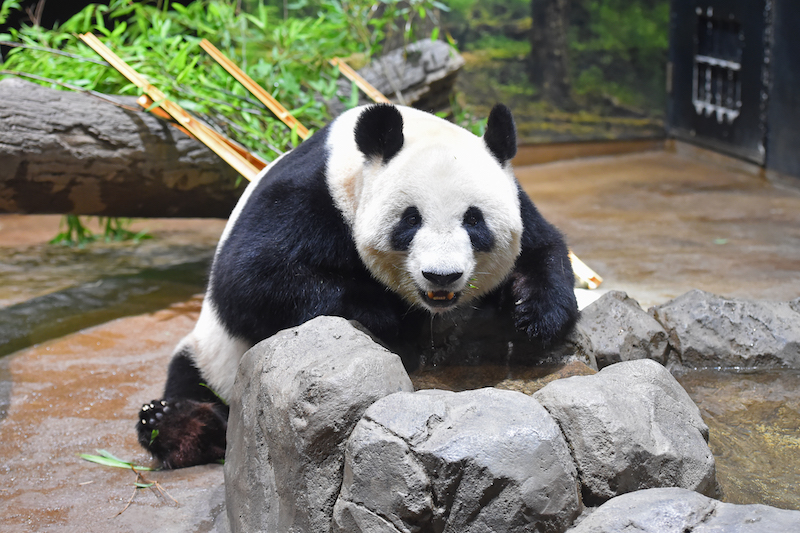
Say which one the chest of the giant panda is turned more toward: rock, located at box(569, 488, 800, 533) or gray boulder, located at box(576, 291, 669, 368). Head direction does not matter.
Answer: the rock

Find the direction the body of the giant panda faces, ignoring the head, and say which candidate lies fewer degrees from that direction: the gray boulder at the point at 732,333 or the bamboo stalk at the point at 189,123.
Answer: the gray boulder

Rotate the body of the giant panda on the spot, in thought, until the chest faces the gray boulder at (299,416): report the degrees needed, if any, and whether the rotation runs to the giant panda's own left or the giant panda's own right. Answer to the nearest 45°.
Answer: approximately 45° to the giant panda's own right

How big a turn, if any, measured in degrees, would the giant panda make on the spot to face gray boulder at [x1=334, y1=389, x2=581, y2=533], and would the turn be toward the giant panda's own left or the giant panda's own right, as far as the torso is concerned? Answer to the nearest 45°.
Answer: approximately 45° to the giant panda's own right

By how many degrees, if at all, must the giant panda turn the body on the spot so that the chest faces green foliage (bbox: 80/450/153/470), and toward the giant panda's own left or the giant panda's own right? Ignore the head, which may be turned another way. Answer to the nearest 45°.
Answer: approximately 135° to the giant panda's own right

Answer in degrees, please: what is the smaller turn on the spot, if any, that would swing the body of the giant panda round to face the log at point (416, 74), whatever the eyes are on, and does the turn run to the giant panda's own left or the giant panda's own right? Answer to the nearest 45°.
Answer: approximately 135° to the giant panda's own left

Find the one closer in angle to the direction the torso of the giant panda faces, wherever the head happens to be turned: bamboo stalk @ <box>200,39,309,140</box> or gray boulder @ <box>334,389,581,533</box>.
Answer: the gray boulder

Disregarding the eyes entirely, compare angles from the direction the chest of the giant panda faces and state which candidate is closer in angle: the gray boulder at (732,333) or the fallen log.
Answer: the gray boulder

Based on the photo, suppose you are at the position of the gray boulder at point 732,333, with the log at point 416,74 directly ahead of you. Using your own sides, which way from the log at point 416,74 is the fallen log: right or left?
left

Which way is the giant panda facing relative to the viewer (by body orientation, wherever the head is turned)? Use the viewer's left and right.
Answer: facing the viewer and to the right of the viewer

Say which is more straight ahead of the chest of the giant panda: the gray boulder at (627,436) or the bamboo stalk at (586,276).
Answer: the gray boulder

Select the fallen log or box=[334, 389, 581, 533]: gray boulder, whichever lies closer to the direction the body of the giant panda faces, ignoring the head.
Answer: the gray boulder
